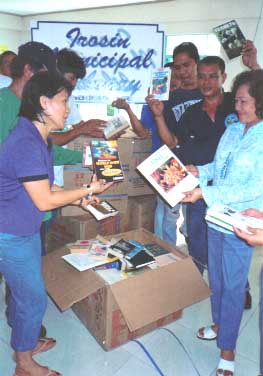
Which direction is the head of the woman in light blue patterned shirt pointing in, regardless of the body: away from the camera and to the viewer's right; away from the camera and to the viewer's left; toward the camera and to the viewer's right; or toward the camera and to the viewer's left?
toward the camera and to the viewer's left

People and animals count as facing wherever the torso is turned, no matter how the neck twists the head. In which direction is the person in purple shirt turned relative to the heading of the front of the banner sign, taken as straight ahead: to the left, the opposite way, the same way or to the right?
to the left

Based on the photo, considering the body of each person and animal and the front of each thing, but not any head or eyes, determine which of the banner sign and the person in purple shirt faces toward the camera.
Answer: the banner sign

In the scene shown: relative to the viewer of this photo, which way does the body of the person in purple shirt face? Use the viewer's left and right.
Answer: facing to the right of the viewer

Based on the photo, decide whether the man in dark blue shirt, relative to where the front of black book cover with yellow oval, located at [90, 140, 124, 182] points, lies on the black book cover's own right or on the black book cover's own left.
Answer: on the black book cover's own left

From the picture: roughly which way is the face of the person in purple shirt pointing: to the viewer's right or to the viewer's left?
to the viewer's right

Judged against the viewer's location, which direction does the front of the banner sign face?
facing the viewer

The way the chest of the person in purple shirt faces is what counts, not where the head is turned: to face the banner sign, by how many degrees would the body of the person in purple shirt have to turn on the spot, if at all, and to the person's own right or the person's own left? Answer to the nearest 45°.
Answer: approximately 45° to the person's own left

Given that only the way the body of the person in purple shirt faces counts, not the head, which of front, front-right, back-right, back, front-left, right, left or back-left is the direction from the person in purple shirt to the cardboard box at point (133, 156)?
front-left

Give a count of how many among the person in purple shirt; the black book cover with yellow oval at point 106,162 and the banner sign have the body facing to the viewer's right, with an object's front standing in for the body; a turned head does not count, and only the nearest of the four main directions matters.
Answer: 1
